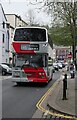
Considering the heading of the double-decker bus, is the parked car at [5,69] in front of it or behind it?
behind

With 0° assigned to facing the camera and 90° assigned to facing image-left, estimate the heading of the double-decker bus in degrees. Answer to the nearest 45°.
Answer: approximately 0°

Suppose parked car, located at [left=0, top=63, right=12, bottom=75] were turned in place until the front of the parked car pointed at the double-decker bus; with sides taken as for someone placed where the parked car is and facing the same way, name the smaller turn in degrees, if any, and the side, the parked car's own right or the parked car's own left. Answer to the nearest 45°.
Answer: approximately 45° to the parked car's own right
